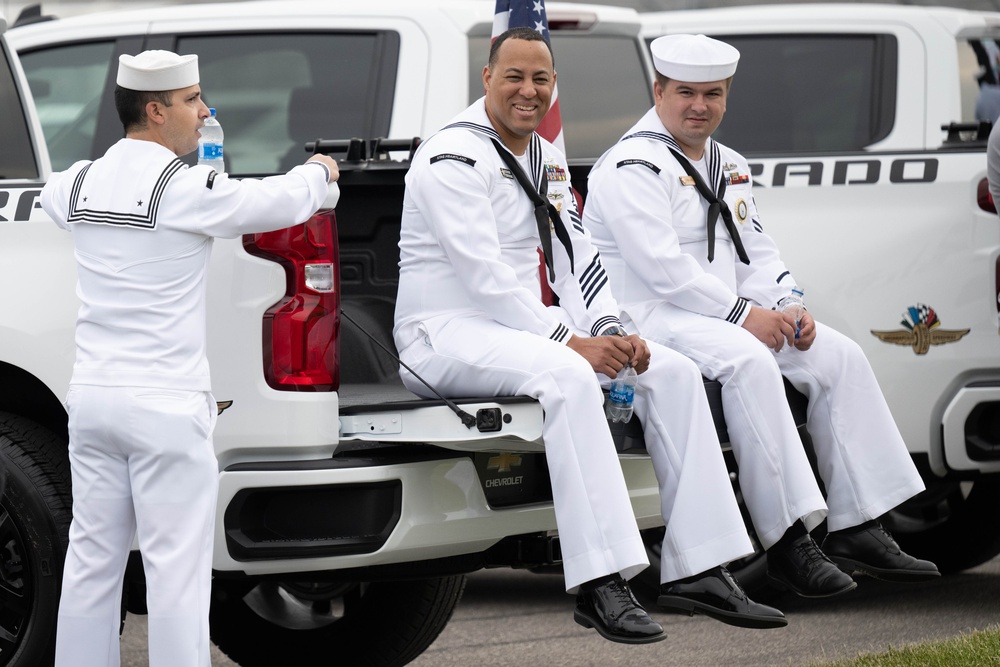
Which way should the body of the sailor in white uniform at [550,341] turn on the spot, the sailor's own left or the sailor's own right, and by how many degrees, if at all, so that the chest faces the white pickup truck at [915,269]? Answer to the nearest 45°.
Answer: approximately 90° to the sailor's own left

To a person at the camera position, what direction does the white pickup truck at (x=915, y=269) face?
facing away from the viewer and to the left of the viewer

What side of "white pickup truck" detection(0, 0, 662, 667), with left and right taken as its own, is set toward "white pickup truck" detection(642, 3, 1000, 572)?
right

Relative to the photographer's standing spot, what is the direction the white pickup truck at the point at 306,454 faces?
facing away from the viewer and to the left of the viewer

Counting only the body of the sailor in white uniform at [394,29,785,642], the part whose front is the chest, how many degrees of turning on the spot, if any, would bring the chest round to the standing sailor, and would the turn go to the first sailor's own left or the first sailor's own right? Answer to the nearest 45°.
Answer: approximately 90° to the first sailor's own right

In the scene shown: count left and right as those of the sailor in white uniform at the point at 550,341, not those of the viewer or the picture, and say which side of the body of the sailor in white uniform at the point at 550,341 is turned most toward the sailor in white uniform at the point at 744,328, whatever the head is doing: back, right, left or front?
left

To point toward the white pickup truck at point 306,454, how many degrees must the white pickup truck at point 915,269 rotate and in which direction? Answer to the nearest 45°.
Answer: approximately 90° to its left

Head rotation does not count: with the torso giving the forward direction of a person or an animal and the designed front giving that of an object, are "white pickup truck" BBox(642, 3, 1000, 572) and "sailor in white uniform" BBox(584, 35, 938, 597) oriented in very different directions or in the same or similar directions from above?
very different directions

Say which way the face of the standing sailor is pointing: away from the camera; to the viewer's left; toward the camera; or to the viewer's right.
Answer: to the viewer's right

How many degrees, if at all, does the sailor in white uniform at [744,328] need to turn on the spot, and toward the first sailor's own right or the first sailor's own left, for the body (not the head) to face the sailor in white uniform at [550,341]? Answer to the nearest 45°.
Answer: approximately 90° to the first sailor's own right

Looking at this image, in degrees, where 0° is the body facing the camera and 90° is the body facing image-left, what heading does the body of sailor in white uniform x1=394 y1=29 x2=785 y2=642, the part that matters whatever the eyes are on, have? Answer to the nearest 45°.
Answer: approximately 315°
